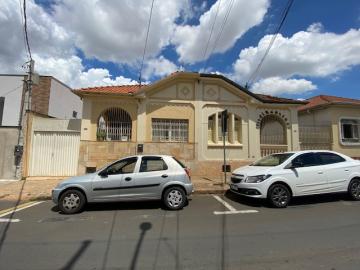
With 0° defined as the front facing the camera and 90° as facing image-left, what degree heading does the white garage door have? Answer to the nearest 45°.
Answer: approximately 0°

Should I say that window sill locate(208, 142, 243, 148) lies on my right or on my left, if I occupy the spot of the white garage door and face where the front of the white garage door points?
on my left

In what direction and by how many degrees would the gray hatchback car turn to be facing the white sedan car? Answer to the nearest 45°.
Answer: approximately 180°

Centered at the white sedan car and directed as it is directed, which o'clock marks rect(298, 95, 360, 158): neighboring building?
The neighboring building is roughly at 5 o'clock from the white sedan car.

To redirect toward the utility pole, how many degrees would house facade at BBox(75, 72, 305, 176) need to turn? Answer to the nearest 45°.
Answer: approximately 90° to its right

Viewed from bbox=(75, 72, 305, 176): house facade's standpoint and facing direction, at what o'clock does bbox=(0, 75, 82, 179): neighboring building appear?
The neighboring building is roughly at 3 o'clock from the house facade.

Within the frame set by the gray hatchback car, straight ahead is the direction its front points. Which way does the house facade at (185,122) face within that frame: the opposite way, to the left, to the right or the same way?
to the left

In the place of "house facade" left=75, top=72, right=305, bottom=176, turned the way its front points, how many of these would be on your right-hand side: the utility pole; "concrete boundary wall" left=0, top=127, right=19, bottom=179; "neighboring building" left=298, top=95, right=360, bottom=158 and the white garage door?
3

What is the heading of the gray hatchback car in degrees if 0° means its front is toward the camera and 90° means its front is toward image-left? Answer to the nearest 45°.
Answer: approximately 90°

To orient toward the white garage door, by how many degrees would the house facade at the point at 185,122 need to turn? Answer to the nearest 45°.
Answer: approximately 90° to its right

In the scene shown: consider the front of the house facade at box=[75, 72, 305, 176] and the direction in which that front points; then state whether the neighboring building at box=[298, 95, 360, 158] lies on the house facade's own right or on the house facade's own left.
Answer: on the house facade's own left

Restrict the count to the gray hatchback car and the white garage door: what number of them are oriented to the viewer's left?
1

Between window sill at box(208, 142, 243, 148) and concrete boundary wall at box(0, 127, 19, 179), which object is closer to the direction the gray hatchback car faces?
the concrete boundary wall

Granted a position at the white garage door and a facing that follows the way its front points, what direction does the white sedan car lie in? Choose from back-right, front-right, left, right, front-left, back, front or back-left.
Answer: front-left
